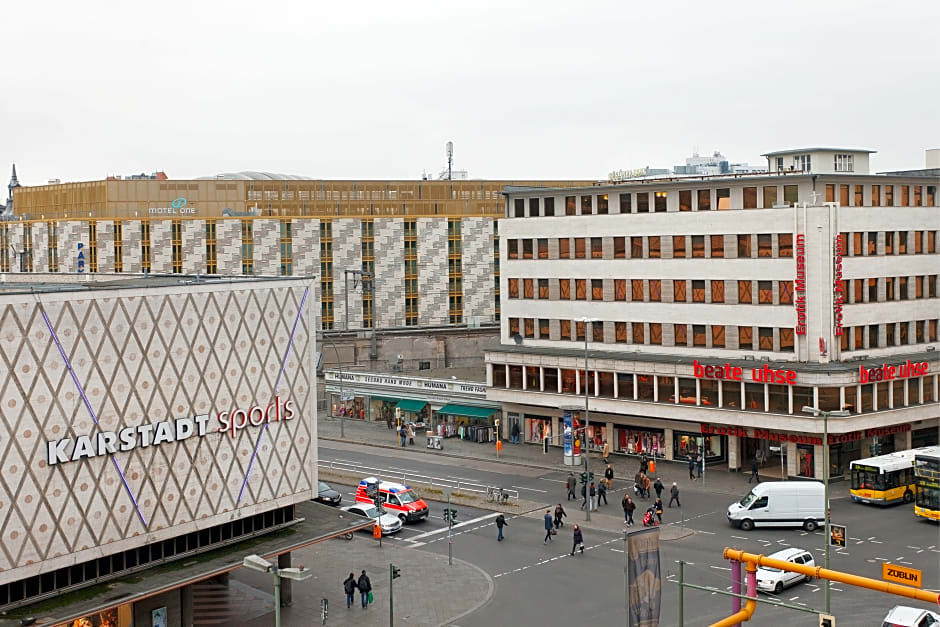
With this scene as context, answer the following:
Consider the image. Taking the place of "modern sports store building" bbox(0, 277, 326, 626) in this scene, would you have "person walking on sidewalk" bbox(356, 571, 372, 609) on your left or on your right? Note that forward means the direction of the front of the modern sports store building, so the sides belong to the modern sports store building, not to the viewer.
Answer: on your left

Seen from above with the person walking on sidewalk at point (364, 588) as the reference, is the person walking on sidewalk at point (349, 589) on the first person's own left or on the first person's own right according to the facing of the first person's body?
on the first person's own left

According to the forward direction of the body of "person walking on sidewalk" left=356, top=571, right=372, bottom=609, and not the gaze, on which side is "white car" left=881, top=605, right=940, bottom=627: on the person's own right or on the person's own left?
on the person's own right

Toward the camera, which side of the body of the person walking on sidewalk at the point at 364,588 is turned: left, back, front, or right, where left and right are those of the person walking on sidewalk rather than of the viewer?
back

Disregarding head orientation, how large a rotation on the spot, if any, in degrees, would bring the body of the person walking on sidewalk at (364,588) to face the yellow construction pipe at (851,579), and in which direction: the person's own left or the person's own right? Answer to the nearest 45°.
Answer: approximately 135° to the person's own right

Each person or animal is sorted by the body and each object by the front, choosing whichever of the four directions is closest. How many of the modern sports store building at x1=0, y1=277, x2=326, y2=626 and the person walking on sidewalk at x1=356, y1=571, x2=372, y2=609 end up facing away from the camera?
1

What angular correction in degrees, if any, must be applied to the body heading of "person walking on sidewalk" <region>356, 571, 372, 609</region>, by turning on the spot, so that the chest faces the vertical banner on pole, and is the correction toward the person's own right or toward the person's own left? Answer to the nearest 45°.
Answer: approximately 135° to the person's own right

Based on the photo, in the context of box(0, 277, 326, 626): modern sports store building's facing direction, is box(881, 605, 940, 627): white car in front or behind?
in front

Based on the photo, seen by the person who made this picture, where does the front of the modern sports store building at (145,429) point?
facing the viewer and to the right of the viewer

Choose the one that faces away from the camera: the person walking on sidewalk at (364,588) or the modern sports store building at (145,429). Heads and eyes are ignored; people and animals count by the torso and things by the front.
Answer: the person walking on sidewalk
